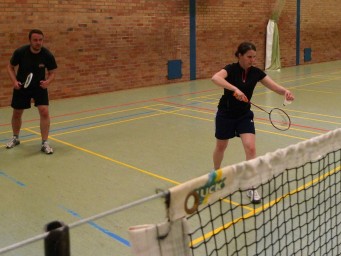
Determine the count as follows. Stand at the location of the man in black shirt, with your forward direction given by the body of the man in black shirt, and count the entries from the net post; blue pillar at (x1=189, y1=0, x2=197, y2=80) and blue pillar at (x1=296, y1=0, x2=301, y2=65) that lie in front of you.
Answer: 1

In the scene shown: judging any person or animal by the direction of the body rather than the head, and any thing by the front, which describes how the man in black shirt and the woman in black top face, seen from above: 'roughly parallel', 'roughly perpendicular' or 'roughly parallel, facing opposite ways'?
roughly parallel

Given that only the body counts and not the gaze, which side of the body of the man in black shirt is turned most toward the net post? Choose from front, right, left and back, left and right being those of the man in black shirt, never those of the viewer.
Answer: front

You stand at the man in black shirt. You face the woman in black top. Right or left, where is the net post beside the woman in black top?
right

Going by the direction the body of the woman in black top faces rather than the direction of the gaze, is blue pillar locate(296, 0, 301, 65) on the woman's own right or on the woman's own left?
on the woman's own left

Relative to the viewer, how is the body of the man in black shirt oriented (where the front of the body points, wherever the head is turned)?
toward the camera

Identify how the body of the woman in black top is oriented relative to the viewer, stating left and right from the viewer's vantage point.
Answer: facing the viewer and to the right of the viewer

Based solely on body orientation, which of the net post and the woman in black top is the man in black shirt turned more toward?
the net post

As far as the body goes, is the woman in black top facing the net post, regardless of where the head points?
no

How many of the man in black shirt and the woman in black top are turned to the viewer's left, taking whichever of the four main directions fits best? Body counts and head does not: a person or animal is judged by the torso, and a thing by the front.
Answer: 0

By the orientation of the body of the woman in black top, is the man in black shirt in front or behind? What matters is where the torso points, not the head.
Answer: behind

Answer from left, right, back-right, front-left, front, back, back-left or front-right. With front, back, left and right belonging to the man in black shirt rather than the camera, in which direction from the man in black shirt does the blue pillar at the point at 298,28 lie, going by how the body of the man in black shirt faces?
back-left

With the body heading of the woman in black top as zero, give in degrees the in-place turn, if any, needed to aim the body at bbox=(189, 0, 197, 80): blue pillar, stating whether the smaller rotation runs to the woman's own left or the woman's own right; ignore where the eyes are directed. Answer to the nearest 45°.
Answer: approximately 135° to the woman's own left

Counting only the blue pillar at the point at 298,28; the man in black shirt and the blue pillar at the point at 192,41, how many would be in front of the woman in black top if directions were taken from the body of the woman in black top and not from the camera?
0

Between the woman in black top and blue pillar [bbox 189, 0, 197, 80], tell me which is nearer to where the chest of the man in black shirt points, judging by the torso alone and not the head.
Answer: the woman in black top

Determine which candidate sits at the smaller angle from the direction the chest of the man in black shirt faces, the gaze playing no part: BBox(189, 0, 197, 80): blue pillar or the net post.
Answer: the net post

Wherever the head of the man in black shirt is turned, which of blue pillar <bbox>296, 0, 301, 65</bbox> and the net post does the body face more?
the net post

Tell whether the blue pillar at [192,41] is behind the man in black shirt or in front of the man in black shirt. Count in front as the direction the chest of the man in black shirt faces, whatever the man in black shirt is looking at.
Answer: behind
